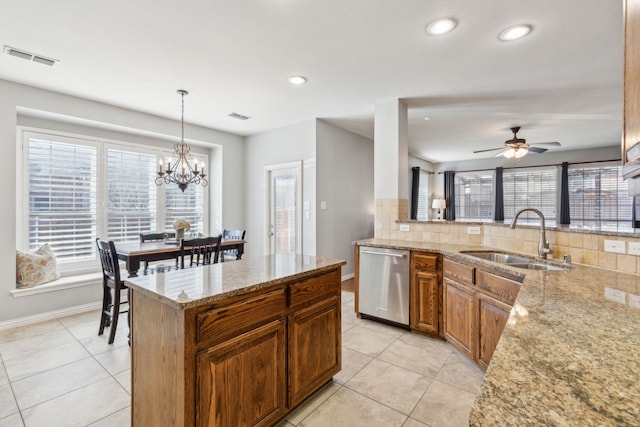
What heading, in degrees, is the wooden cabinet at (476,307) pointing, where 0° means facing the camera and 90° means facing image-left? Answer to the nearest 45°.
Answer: approximately 45°

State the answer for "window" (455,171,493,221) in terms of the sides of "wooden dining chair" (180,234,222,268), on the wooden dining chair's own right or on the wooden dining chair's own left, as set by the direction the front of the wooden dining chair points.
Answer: on the wooden dining chair's own right

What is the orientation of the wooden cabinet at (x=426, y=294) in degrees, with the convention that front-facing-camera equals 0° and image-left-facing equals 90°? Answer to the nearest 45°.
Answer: approximately 45°

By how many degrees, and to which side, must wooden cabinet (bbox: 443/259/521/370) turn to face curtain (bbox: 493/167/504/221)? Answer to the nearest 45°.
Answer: approximately 135° to its right

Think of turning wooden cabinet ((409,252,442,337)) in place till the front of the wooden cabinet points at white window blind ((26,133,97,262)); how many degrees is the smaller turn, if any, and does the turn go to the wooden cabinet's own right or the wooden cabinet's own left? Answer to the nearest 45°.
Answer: approximately 45° to the wooden cabinet's own right

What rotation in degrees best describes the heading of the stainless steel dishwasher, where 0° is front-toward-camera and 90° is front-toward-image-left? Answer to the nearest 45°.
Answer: approximately 45°

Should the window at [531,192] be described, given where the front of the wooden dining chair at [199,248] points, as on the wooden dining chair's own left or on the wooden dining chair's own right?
on the wooden dining chair's own right

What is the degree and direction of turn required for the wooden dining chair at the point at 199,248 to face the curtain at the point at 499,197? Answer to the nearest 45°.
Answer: approximately 135° to its right

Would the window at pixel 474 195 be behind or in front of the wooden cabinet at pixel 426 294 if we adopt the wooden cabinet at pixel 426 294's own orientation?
behind

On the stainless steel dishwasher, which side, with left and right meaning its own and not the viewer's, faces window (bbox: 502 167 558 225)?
back

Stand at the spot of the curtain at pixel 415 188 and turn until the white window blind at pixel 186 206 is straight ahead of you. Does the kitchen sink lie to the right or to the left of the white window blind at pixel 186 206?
left

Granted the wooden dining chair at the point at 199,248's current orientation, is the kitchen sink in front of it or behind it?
behind

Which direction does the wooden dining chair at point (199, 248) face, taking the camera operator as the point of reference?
facing away from the viewer and to the left of the viewer
